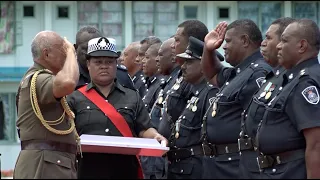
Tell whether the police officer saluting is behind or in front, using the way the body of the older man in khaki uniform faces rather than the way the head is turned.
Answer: in front

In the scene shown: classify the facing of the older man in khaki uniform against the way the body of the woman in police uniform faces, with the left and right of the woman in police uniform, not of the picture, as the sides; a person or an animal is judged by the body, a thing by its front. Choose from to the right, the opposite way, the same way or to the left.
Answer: to the left

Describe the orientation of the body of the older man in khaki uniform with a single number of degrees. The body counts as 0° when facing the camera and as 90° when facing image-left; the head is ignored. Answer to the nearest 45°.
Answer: approximately 270°

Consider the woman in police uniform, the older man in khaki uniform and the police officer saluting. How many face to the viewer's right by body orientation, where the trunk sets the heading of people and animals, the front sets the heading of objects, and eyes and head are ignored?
1

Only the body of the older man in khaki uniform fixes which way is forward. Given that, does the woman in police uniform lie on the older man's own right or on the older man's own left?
on the older man's own left

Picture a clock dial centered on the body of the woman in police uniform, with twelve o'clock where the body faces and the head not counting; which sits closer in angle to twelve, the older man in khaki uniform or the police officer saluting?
the older man in khaki uniform

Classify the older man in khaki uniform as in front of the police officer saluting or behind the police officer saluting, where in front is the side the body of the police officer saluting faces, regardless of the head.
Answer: in front

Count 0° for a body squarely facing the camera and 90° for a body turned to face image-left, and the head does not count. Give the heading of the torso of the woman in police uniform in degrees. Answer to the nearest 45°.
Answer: approximately 0°

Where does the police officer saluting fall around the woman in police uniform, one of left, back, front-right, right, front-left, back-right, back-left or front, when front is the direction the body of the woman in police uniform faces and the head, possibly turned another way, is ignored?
left

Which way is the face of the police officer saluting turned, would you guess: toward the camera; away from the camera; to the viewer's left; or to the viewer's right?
to the viewer's left

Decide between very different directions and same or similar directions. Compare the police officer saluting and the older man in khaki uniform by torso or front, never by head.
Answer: very different directions
